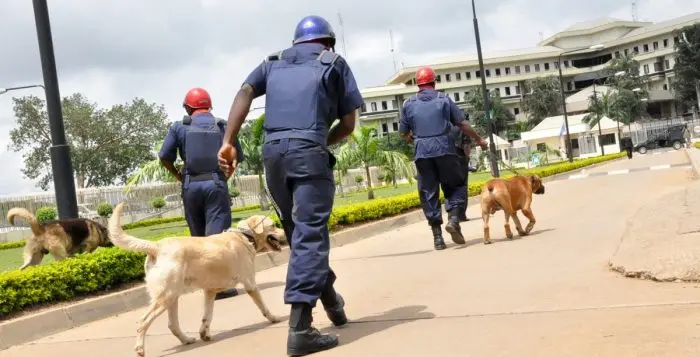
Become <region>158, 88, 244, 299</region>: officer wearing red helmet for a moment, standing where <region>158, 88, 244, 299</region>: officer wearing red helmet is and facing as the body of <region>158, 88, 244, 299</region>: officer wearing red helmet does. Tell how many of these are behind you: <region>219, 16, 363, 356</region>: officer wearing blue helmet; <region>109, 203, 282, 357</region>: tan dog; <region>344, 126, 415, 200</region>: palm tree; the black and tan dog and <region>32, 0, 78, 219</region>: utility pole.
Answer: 2

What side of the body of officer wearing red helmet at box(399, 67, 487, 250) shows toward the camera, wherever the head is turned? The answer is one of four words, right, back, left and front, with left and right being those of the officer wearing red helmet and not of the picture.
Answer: back

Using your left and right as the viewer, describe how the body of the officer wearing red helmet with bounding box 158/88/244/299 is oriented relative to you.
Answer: facing away from the viewer

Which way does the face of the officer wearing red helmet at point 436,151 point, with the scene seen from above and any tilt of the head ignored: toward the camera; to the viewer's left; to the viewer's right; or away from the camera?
away from the camera

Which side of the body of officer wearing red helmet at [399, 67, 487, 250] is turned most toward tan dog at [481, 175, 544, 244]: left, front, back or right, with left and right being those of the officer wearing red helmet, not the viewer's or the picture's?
right

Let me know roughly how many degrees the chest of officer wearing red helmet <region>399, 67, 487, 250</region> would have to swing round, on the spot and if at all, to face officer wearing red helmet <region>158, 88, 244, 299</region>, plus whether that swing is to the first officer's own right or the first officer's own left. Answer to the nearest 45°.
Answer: approximately 135° to the first officer's own left

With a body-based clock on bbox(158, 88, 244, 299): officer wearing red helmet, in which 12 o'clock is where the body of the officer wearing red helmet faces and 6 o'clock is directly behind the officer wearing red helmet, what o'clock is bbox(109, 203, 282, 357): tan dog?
The tan dog is roughly at 6 o'clock from the officer wearing red helmet.

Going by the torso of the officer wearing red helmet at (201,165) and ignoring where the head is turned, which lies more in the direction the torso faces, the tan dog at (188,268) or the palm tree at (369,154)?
the palm tree

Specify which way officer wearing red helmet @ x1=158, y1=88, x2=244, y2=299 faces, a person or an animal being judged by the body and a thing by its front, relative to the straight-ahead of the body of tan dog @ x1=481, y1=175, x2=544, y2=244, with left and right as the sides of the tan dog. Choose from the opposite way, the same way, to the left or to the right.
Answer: to the left

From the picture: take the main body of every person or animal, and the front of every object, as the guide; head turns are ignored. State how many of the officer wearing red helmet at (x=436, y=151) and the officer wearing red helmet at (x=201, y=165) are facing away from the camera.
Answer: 2

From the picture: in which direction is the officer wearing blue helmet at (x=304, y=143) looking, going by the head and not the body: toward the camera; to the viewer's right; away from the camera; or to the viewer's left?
away from the camera
